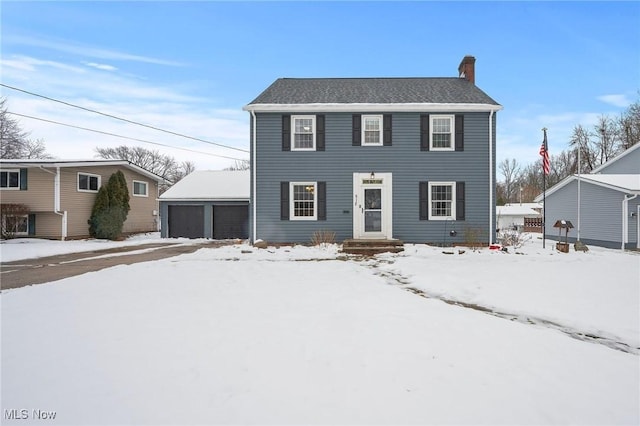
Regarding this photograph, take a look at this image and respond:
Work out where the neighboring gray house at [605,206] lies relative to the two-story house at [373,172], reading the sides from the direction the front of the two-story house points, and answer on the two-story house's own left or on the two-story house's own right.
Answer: on the two-story house's own left

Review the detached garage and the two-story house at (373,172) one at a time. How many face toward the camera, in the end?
2

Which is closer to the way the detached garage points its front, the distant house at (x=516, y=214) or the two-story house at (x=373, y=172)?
the two-story house

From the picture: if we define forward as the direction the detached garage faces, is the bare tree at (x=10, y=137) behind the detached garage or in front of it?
behind

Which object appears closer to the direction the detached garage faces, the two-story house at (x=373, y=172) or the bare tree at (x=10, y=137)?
the two-story house

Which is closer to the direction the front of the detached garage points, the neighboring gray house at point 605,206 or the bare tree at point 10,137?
the neighboring gray house

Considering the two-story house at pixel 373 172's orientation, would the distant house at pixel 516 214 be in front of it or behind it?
behind

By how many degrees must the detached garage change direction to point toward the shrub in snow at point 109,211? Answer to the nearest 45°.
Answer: approximately 90° to its right

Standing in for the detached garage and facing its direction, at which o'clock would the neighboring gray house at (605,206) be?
The neighboring gray house is roughly at 10 o'clock from the detached garage.

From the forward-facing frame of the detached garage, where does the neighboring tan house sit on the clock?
The neighboring tan house is roughly at 3 o'clock from the detached garage.
